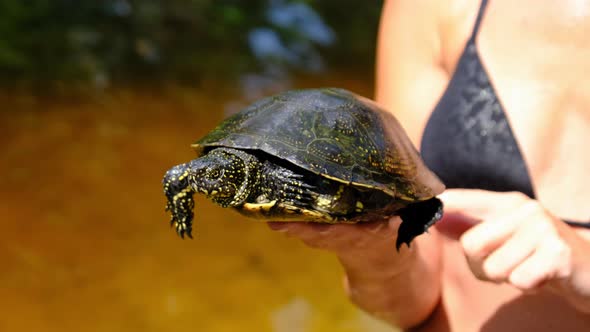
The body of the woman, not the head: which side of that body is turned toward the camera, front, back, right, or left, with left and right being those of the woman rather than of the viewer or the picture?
front
